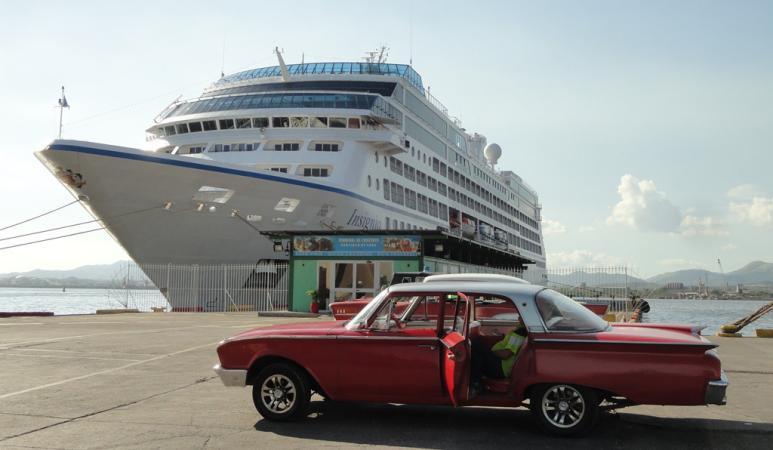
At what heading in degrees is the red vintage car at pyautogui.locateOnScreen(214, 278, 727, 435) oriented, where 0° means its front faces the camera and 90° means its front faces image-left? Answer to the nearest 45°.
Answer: approximately 90°

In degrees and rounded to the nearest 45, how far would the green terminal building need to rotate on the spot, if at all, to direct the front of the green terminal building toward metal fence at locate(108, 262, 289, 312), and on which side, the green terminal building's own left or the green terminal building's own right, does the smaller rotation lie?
approximately 90° to the green terminal building's own right

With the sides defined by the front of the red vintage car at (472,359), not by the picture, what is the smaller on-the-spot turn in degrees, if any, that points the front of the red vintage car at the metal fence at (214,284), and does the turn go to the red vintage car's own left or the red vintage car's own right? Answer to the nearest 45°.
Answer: approximately 45° to the red vintage car's own right

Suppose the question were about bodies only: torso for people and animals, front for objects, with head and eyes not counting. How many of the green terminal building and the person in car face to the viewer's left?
1

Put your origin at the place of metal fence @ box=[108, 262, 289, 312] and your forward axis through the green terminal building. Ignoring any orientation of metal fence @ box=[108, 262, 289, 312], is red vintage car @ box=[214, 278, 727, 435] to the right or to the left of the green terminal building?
right

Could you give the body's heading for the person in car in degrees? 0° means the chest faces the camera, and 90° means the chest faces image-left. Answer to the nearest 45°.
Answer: approximately 90°

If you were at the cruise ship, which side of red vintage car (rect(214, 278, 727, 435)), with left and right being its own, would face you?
right

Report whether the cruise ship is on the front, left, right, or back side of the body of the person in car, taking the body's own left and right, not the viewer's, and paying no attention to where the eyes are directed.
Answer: right

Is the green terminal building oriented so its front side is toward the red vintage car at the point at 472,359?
yes

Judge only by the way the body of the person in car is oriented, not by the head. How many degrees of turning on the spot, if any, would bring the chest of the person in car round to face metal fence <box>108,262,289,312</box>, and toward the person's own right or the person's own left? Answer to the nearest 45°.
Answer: approximately 45° to the person's own right

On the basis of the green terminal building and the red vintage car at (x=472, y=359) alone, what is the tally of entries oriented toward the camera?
1

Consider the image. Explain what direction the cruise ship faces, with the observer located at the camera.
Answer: facing the viewer and to the left of the viewer

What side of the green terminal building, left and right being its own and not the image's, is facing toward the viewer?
front

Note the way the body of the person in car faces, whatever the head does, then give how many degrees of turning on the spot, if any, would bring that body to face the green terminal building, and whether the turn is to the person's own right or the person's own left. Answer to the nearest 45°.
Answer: approximately 90° to the person's own right
